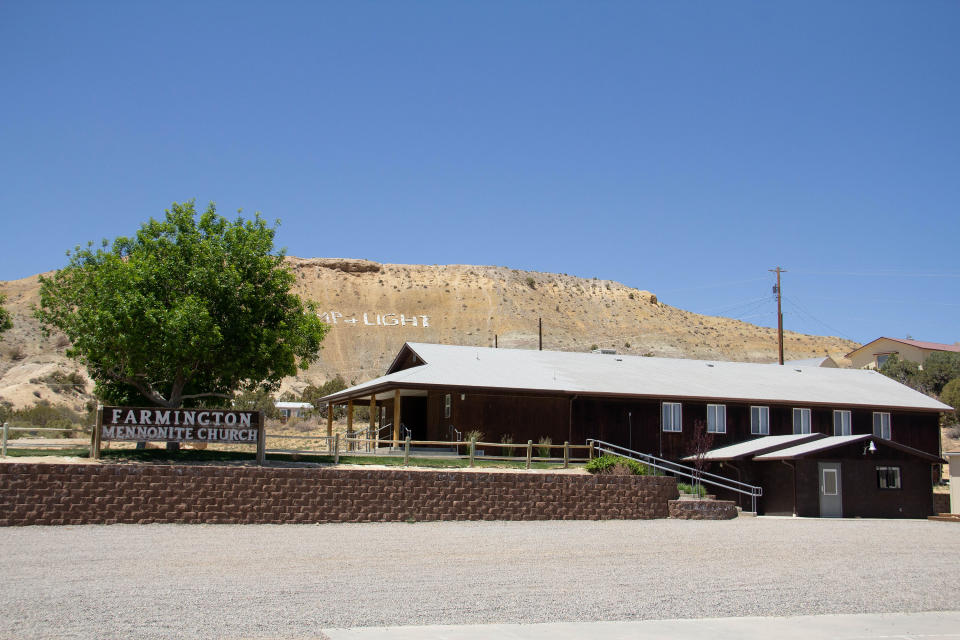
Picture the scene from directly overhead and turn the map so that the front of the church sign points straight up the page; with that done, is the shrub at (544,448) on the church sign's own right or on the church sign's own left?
on the church sign's own left

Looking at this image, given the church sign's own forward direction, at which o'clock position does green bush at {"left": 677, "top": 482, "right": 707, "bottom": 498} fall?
The green bush is roughly at 9 o'clock from the church sign.

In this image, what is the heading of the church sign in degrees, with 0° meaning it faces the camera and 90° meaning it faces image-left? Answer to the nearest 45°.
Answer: approximately 0°

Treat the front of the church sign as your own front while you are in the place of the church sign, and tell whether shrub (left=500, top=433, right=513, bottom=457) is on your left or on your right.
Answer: on your left

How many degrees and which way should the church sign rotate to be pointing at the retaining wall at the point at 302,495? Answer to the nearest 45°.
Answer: approximately 45° to its left

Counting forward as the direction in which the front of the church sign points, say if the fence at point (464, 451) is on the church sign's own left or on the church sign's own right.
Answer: on the church sign's own left

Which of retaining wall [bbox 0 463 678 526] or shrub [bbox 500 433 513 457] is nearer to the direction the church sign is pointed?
the retaining wall

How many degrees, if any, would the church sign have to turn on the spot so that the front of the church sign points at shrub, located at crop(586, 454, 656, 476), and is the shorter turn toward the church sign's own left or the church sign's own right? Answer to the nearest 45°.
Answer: approximately 90° to the church sign's own left

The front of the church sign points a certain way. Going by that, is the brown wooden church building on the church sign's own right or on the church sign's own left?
on the church sign's own left
